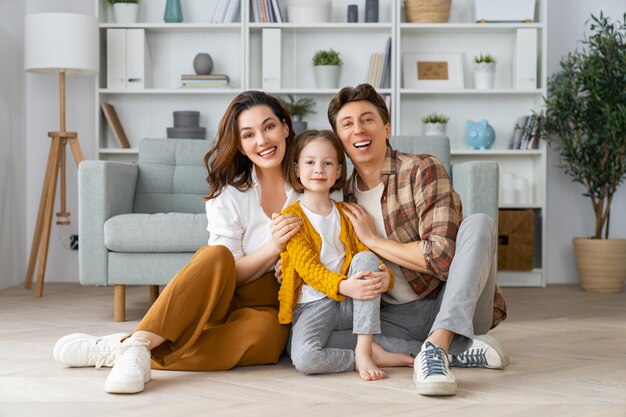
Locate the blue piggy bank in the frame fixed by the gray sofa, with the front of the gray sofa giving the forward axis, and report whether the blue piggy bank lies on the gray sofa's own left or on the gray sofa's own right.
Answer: on the gray sofa's own left

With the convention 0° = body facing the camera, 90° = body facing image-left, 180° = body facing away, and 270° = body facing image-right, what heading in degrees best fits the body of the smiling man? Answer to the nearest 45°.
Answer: approximately 45°

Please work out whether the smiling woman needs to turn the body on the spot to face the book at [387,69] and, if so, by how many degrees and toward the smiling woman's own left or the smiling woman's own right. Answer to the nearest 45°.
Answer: approximately 135° to the smiling woman's own left

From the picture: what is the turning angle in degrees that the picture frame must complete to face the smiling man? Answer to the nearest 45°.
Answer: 0° — it already faces them

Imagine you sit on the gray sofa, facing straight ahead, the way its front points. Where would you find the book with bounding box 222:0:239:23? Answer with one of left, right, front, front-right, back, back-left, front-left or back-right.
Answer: back

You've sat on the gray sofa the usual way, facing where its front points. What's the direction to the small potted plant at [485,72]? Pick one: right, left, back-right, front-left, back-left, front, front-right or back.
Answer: back-left

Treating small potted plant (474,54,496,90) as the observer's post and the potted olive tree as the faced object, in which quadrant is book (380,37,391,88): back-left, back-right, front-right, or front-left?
back-right

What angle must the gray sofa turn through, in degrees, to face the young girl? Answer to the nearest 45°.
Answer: approximately 45° to its left

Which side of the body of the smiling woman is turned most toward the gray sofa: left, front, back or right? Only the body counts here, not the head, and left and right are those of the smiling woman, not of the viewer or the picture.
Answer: back
